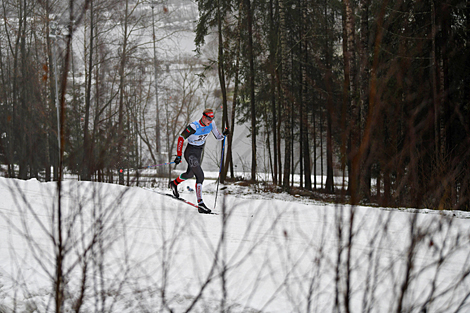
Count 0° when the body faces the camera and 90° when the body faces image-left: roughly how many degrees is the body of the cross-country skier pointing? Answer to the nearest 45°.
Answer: approximately 315°
